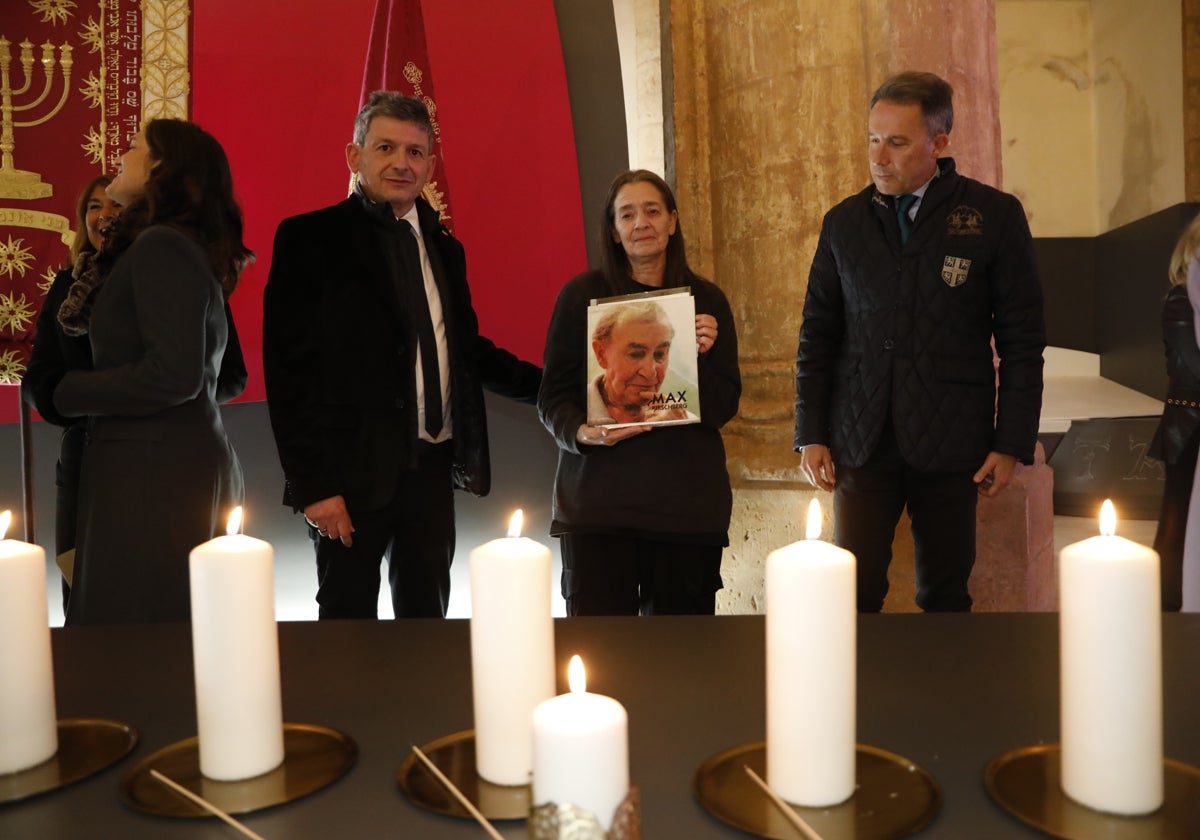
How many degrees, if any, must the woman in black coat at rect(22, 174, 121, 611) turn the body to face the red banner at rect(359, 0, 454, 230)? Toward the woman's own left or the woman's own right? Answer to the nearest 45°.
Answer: approximately 90° to the woman's own left

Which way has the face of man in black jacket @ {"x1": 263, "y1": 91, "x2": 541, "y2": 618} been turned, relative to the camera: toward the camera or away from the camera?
toward the camera

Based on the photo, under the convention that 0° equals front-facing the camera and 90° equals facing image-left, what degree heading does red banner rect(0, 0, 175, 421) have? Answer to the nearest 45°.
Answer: approximately 0°

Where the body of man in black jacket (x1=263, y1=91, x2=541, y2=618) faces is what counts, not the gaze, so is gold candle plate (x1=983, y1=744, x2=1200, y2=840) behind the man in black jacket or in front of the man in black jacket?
in front

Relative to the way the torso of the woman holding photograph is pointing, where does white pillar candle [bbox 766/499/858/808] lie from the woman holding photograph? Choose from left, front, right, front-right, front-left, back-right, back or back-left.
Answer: front

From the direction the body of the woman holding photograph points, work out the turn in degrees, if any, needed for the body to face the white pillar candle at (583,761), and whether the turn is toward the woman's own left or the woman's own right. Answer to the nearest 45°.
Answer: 0° — they already face it

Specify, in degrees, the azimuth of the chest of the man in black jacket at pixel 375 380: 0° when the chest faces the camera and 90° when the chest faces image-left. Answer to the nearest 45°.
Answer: approximately 315°

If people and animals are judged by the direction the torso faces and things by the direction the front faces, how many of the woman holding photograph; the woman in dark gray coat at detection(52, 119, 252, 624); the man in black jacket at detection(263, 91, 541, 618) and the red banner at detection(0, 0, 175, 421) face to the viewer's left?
1

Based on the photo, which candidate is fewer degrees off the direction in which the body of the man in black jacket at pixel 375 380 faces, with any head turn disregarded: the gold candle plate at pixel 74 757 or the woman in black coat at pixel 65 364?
the gold candle plate

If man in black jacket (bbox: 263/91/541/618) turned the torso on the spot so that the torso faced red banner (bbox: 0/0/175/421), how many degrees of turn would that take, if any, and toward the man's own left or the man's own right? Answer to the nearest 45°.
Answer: approximately 180°

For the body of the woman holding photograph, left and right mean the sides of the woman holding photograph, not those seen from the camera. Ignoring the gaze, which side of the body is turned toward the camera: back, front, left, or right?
front

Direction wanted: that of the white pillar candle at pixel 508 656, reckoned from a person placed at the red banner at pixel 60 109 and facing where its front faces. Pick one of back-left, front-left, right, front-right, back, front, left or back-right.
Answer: front

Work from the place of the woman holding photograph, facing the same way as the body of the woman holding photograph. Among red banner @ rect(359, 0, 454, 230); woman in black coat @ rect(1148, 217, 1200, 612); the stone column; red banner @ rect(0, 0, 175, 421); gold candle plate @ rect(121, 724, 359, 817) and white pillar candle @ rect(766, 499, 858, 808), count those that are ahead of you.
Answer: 2
